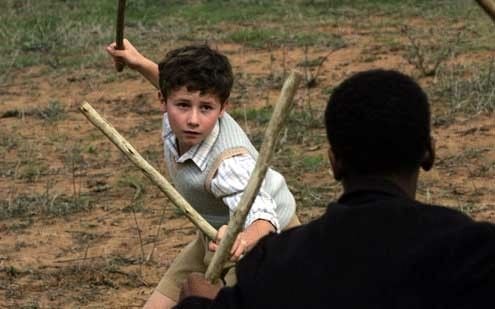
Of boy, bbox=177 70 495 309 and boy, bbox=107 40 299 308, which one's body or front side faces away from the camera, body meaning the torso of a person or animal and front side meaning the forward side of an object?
boy, bbox=177 70 495 309

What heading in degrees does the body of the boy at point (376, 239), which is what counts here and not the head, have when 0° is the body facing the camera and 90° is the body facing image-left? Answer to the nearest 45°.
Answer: approximately 180°

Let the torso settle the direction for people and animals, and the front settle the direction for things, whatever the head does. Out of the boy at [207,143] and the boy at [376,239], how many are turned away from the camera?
1

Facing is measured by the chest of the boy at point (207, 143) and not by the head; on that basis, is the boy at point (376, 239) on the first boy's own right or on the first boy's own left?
on the first boy's own left

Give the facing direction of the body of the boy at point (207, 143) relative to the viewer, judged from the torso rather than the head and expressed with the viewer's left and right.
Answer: facing the viewer and to the left of the viewer

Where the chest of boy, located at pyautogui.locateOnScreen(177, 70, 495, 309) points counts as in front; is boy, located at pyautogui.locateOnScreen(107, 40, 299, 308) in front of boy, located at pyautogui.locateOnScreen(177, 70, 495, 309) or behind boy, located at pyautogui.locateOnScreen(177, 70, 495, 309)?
in front
